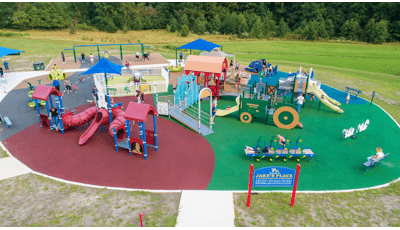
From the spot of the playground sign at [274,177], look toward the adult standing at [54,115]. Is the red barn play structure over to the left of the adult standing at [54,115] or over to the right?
right

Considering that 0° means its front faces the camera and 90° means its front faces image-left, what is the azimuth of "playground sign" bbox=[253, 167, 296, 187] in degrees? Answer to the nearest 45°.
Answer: approximately 0°

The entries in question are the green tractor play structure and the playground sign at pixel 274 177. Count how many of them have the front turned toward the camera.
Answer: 1

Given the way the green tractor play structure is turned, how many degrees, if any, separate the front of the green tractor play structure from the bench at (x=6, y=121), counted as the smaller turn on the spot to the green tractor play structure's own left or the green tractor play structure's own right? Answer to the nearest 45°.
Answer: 0° — it already faces it

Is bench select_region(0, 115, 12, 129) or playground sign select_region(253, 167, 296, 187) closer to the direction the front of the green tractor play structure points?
the bench

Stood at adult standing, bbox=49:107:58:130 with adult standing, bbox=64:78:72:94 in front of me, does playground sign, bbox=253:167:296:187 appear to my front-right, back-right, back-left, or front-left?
back-right

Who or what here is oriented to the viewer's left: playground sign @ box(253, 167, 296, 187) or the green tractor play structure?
the green tractor play structure

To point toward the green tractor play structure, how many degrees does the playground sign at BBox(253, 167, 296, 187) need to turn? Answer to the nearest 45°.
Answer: approximately 180°

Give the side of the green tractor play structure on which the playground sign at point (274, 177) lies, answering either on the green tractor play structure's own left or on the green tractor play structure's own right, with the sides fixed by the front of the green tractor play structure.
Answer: on the green tractor play structure's own left

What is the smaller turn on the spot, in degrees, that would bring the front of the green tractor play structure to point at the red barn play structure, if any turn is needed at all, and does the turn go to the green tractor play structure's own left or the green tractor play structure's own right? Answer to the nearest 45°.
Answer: approximately 45° to the green tractor play structure's own right

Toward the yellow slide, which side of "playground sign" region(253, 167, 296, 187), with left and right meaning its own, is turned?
back

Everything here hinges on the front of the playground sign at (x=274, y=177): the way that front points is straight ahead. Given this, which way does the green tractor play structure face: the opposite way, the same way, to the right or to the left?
to the right

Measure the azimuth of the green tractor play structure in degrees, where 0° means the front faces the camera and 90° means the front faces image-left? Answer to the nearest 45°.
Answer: approximately 90°
